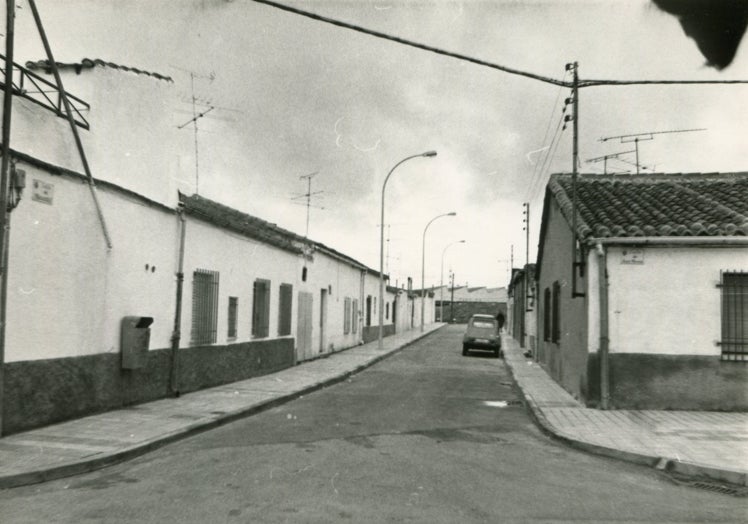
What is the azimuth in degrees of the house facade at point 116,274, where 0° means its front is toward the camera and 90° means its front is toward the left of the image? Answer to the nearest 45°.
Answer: approximately 315°

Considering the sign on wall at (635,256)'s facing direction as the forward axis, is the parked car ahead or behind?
behind

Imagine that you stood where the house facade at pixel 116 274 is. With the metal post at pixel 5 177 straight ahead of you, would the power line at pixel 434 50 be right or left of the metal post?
left

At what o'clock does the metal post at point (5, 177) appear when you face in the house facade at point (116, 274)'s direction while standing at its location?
The metal post is roughly at 2 o'clock from the house facade.

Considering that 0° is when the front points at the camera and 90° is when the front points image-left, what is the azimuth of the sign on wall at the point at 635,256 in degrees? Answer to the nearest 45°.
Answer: approximately 0°

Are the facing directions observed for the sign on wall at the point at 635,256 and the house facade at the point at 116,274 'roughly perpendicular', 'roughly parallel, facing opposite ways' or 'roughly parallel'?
roughly perpendicular

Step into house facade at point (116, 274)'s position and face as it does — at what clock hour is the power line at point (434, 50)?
The power line is roughly at 12 o'clock from the house facade.
